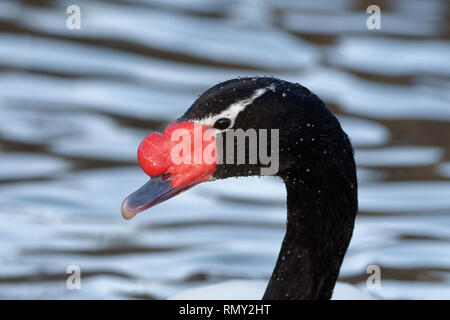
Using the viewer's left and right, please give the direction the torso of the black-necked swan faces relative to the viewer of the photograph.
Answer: facing to the left of the viewer
